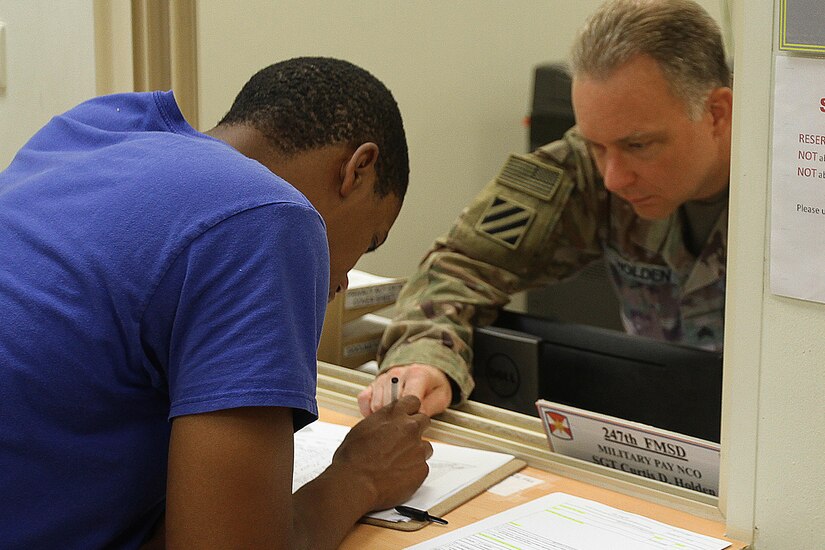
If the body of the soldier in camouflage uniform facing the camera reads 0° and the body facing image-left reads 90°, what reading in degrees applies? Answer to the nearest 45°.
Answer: approximately 45°

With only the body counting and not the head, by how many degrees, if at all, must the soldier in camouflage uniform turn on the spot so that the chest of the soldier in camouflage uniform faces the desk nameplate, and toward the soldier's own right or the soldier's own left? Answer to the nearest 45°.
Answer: approximately 45° to the soldier's own left

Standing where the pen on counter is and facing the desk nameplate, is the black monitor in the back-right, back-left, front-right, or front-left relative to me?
front-left

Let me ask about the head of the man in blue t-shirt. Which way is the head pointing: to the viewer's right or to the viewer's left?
to the viewer's right

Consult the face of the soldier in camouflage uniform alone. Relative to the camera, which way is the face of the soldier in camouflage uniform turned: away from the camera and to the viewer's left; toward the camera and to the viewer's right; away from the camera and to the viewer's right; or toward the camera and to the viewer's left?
toward the camera and to the viewer's left

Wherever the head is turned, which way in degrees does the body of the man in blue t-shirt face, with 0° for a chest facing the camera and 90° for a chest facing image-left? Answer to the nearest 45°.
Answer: approximately 225°

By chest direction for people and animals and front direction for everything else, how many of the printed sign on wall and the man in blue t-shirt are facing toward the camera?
1

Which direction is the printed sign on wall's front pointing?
toward the camera

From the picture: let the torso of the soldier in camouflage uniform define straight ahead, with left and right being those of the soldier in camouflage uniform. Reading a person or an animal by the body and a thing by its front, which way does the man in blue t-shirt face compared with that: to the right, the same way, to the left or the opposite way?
the opposite way
